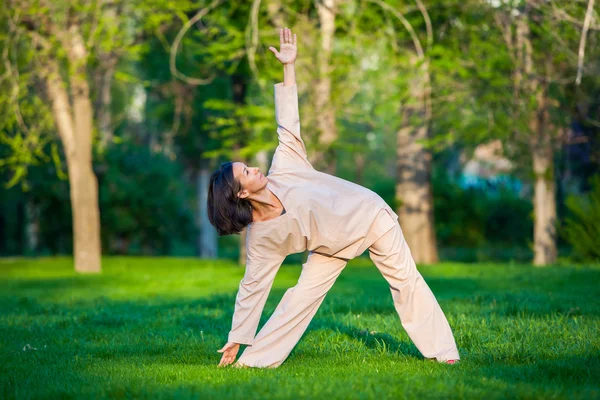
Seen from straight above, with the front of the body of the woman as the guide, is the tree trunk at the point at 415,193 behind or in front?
behind

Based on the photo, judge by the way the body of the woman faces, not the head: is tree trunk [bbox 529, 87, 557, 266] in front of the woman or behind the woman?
behind

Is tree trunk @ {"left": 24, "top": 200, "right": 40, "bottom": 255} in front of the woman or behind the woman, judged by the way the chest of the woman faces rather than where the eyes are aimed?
behind

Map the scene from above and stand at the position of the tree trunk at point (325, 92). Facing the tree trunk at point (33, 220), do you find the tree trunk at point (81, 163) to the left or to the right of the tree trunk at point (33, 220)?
left

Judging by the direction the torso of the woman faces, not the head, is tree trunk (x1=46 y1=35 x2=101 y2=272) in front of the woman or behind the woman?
behind

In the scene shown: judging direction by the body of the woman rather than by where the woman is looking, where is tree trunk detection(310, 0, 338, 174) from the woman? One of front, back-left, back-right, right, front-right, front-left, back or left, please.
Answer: back

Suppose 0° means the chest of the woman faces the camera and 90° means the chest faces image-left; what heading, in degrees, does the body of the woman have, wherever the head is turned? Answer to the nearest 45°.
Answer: approximately 0°
